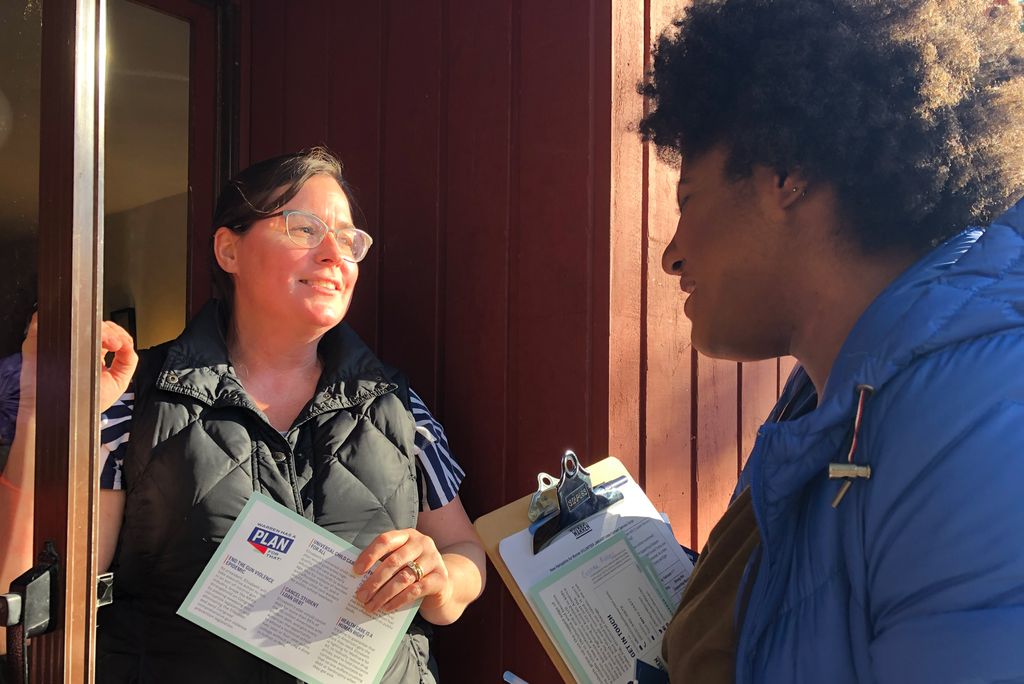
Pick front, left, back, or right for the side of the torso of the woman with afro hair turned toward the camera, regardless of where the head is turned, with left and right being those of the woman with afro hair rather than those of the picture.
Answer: left

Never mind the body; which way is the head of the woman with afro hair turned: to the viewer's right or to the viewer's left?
to the viewer's left
